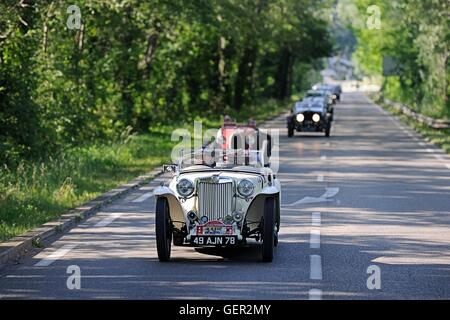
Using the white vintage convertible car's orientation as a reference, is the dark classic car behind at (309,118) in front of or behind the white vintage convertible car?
behind

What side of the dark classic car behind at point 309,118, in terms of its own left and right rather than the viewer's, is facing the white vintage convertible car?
front

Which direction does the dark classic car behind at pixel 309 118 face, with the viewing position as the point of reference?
facing the viewer

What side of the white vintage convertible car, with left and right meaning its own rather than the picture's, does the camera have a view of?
front

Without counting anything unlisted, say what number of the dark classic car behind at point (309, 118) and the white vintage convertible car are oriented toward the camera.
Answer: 2
